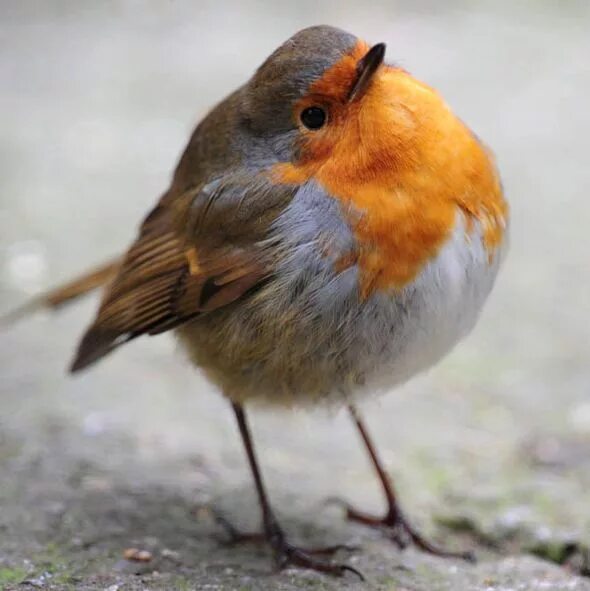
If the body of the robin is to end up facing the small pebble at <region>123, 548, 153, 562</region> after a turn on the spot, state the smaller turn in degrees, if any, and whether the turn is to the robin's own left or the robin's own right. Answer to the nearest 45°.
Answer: approximately 180°

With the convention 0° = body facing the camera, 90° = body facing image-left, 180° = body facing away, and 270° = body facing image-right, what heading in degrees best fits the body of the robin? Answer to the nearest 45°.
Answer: approximately 315°
